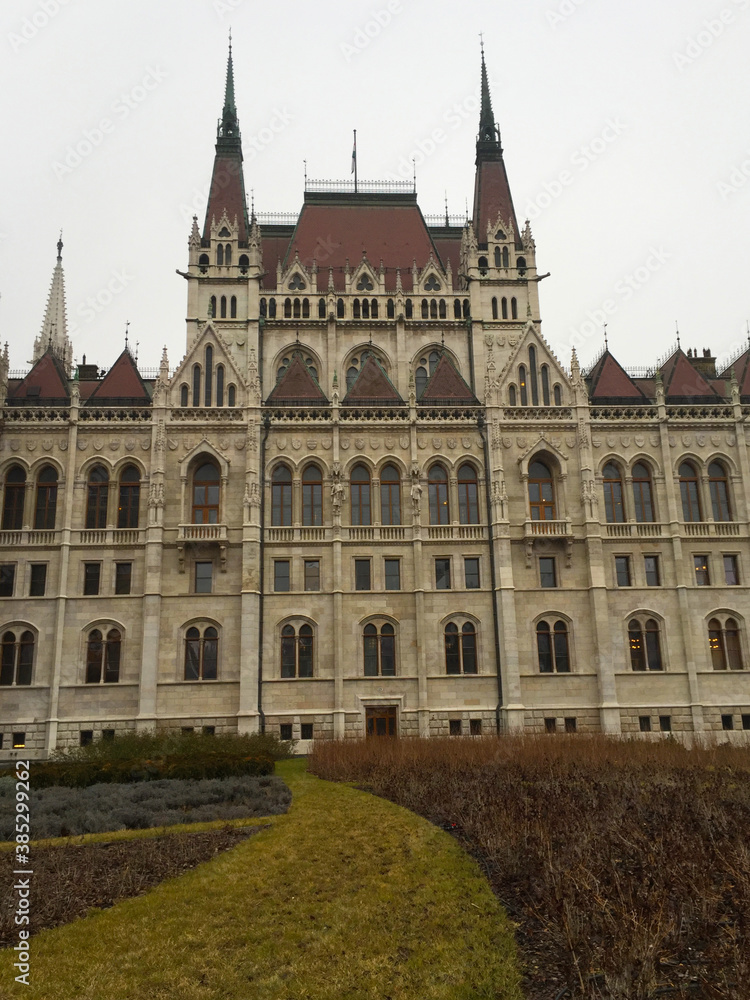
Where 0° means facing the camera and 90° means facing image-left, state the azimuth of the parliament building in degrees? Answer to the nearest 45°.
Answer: approximately 0°

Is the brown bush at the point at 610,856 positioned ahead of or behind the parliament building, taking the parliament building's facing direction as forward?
ahead
